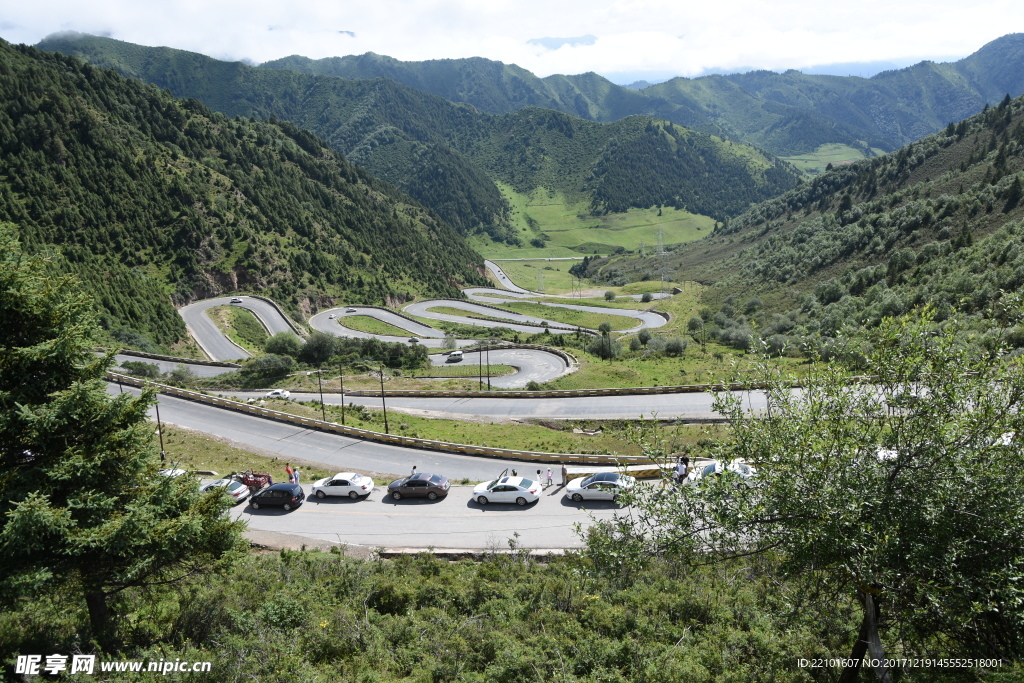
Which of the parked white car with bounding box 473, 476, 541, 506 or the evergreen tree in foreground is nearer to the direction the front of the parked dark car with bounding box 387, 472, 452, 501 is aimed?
the evergreen tree in foreground

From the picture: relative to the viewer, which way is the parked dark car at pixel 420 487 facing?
to the viewer's left

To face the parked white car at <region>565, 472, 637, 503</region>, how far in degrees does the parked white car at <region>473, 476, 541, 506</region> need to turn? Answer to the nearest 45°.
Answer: approximately 180°

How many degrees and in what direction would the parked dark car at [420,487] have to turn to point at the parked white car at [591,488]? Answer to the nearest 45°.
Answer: approximately 135° to its left

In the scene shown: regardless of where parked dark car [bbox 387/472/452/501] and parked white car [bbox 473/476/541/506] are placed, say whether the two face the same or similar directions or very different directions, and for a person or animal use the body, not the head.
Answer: same or similar directions

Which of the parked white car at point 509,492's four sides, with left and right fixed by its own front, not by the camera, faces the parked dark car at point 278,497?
front

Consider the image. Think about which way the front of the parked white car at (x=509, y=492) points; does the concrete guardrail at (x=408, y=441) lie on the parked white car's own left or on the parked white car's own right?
on the parked white car's own right

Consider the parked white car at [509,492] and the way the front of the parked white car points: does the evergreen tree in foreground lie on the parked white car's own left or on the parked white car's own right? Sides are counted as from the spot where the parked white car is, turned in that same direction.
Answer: on the parked white car's own left

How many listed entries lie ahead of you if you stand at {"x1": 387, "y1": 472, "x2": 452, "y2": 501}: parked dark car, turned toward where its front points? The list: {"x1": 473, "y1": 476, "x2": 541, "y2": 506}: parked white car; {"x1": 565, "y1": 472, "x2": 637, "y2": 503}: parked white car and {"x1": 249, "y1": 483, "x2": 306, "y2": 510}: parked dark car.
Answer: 1

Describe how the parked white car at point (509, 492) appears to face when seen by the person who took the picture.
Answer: facing to the left of the viewer

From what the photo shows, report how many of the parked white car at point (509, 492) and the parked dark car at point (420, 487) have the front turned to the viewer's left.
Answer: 2
